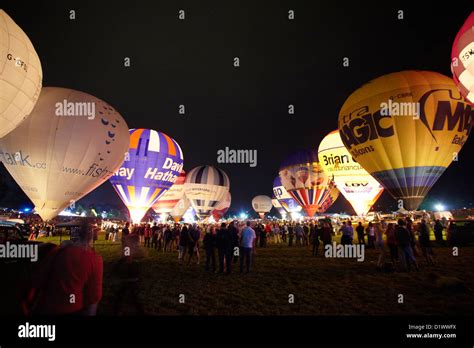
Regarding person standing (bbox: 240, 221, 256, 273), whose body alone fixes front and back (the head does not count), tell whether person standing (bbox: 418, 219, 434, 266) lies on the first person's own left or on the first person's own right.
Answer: on the first person's own right

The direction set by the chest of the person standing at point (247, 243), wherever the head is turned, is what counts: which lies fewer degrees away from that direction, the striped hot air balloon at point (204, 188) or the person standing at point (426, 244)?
the striped hot air balloon

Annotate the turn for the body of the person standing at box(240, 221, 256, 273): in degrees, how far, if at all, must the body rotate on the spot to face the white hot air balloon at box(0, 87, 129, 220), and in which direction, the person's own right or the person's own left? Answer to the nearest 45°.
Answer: approximately 45° to the person's own left

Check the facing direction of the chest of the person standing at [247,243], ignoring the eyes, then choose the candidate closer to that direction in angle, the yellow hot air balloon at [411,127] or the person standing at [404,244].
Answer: the yellow hot air balloon

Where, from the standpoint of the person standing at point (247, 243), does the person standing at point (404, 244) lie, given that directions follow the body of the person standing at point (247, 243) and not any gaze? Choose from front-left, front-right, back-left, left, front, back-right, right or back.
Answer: right

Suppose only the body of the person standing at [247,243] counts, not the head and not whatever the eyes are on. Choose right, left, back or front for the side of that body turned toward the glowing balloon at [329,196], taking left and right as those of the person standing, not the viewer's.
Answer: front

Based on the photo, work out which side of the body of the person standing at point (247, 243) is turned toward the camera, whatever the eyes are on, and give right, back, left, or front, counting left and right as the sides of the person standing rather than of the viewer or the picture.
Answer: back

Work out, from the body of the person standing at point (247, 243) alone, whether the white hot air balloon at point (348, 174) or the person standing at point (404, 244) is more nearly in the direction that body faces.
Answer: the white hot air balloon

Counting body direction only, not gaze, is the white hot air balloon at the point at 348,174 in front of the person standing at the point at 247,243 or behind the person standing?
in front

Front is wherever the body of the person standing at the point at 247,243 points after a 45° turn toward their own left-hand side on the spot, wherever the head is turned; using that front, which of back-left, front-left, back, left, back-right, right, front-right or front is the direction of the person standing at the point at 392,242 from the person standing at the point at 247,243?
back-right

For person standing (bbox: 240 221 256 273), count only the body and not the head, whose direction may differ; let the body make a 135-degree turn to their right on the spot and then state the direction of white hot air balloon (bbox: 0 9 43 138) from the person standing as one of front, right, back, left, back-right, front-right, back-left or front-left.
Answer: back-right
